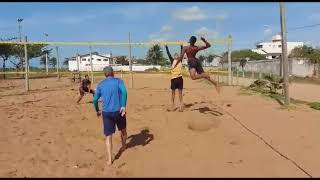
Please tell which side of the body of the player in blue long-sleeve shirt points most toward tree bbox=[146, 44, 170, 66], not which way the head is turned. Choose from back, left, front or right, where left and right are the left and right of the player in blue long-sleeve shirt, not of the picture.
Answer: front

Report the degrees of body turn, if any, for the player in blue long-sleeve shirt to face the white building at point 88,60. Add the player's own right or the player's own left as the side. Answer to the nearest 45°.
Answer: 0° — they already face it

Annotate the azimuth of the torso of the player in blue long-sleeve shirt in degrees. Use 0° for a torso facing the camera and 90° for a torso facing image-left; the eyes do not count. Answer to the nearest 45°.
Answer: approximately 180°
